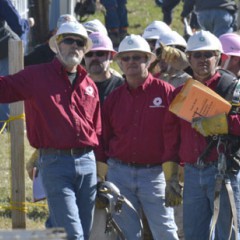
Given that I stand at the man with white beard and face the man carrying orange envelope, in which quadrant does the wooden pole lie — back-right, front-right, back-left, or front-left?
back-left

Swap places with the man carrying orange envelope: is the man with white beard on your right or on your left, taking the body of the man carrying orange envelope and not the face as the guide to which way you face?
on your right

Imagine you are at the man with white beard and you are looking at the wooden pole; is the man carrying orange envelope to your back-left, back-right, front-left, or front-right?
back-right

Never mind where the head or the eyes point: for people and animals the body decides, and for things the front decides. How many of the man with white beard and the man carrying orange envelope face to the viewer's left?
0

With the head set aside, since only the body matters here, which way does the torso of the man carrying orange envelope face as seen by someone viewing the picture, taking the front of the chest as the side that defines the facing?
toward the camera

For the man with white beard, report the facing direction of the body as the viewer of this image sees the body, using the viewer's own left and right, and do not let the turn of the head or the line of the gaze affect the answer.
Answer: facing the viewer and to the right of the viewer

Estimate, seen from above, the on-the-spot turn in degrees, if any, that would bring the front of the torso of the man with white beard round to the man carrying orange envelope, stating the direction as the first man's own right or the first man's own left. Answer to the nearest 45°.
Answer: approximately 45° to the first man's own left
